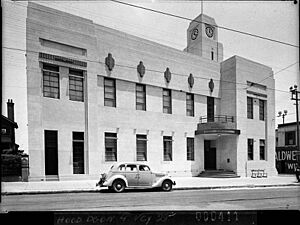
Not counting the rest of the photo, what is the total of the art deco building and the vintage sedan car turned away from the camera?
0

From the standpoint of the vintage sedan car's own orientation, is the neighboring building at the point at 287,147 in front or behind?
in front

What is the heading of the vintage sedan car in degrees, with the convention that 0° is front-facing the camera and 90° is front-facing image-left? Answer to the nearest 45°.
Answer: approximately 270°

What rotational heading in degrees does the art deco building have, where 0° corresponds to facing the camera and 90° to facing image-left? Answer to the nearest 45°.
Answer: approximately 315°
